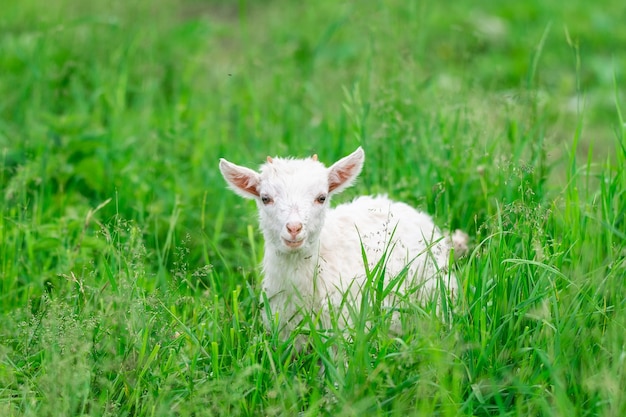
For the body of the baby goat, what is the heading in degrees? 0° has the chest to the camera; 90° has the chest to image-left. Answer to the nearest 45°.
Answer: approximately 45°
